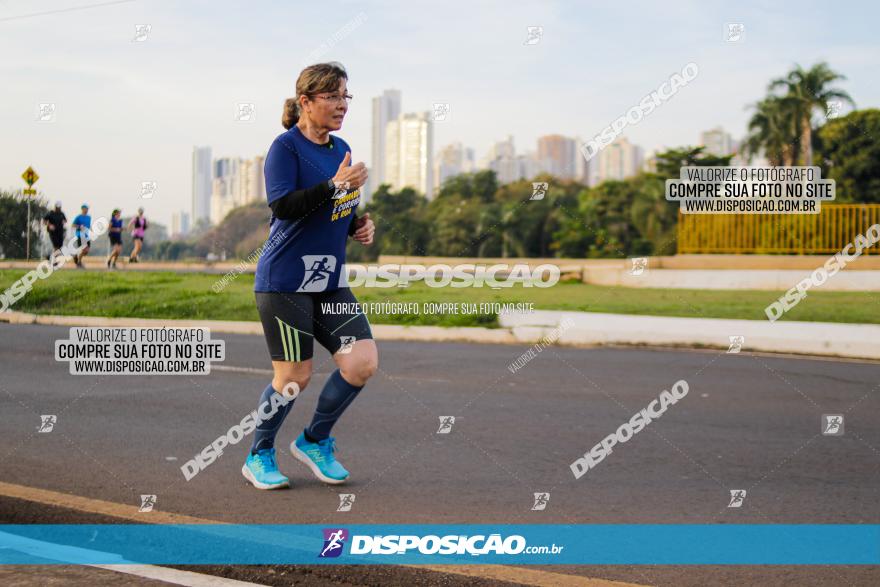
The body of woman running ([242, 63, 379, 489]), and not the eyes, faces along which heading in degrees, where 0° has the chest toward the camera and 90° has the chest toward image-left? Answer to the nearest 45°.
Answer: approximately 315°

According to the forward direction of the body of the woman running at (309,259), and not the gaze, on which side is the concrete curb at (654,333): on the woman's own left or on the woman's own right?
on the woman's own left

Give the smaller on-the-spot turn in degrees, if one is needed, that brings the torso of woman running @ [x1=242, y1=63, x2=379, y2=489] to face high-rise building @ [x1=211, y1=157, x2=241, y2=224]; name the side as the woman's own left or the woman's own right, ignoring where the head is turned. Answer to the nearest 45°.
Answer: approximately 135° to the woman's own left

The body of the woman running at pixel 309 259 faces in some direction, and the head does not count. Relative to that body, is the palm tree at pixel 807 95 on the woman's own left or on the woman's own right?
on the woman's own left

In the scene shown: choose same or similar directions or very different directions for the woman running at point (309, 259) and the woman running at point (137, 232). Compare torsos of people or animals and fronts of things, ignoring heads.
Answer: same or similar directions

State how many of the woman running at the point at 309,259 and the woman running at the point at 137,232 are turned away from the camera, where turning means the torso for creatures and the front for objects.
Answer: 0

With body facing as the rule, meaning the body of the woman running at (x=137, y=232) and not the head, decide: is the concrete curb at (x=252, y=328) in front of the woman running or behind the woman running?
in front

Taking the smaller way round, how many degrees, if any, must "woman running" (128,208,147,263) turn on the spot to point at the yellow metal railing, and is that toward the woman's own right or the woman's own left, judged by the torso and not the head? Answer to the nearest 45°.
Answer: approximately 45° to the woman's own left

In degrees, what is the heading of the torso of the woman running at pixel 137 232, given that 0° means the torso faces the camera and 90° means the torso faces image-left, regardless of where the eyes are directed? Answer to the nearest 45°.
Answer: approximately 315°

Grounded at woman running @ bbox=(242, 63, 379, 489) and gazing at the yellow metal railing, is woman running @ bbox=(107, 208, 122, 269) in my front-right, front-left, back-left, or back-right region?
front-left
